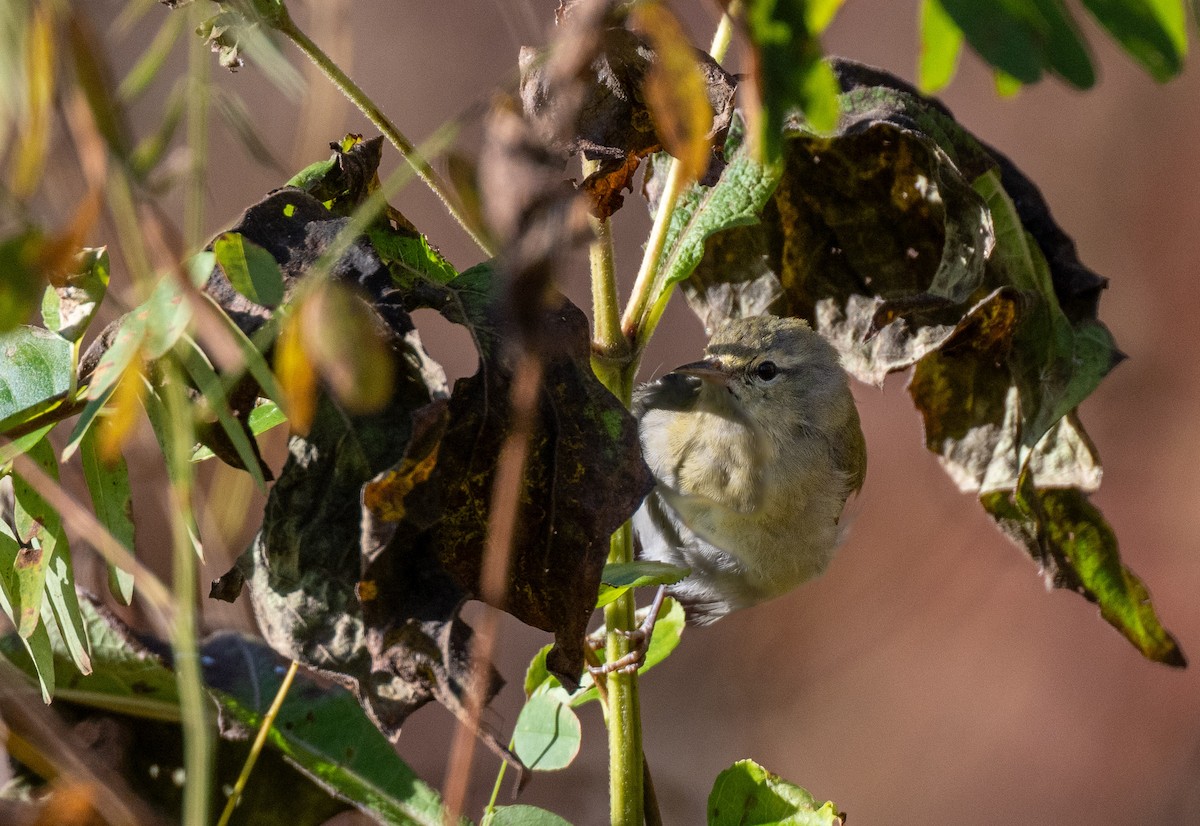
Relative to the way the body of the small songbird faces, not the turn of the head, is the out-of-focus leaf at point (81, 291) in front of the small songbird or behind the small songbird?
in front

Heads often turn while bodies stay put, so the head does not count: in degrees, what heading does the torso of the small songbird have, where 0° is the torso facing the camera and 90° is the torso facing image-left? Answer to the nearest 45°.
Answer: approximately 45°

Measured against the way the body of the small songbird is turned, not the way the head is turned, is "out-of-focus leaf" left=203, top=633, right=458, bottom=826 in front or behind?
in front
